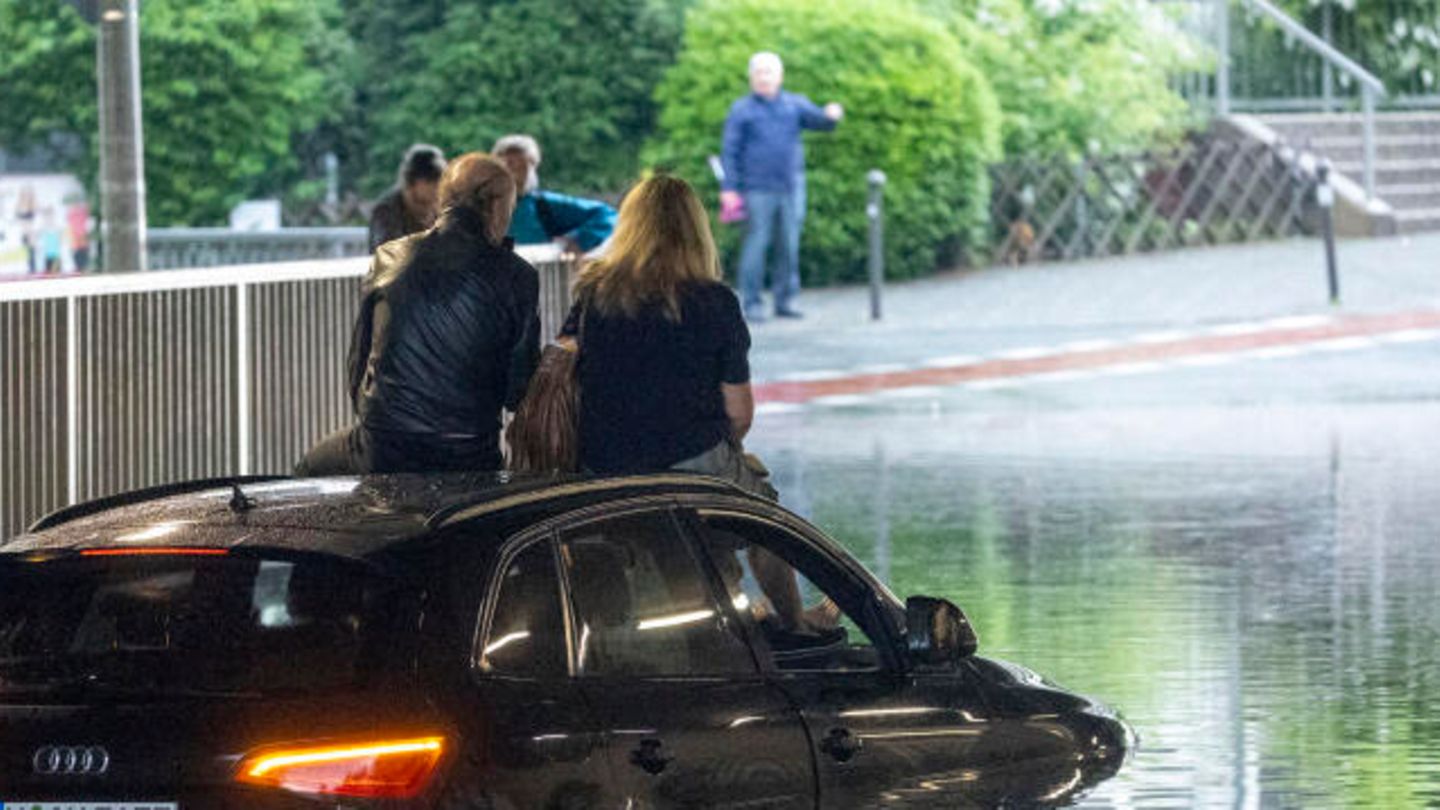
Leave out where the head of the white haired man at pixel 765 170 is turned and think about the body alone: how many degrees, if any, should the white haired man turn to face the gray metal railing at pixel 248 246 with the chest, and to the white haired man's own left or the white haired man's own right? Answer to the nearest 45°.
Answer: approximately 45° to the white haired man's own right

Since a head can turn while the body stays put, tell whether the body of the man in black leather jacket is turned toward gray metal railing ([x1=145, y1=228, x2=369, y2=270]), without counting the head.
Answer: yes

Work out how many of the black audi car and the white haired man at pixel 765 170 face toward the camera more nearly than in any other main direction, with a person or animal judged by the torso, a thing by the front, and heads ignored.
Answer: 1

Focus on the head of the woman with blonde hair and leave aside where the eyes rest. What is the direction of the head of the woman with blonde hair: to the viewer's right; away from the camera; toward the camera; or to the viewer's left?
away from the camera

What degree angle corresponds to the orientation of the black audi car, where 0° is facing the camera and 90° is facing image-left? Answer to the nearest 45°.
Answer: approximately 225°

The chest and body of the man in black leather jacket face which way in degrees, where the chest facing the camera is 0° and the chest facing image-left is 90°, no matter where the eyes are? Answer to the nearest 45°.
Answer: approximately 180°

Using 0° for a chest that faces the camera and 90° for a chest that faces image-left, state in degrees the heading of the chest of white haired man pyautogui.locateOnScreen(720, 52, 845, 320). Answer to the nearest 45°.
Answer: approximately 0°

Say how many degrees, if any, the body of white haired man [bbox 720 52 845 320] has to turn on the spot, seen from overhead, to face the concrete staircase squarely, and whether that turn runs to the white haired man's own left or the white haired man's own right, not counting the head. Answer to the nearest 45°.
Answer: approximately 135° to the white haired man's own left

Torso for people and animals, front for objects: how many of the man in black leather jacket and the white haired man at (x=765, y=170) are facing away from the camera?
1

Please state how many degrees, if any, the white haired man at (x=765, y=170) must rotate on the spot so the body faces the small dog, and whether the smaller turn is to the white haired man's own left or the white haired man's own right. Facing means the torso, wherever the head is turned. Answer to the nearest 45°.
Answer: approximately 135° to the white haired man's own left
